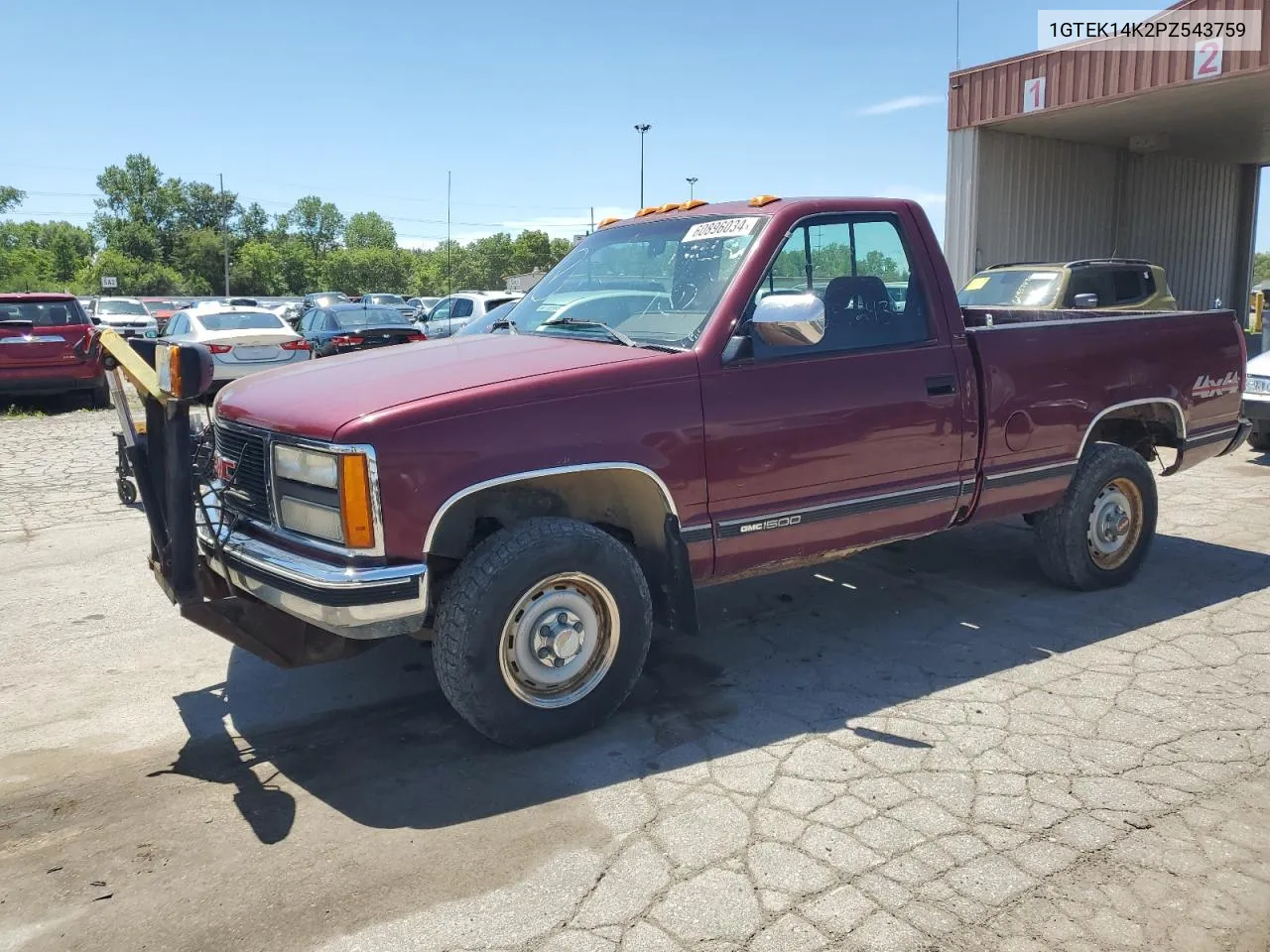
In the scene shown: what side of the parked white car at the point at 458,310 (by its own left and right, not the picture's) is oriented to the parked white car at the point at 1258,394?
back

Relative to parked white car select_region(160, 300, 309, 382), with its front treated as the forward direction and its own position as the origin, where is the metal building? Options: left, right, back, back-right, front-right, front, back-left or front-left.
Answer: back-right

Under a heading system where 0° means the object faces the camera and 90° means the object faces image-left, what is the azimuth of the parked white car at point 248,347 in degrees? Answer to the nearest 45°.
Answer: approximately 135°

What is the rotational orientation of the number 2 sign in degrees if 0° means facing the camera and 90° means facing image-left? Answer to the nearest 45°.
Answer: approximately 45°

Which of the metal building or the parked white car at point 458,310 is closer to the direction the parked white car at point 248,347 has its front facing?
the parked white car

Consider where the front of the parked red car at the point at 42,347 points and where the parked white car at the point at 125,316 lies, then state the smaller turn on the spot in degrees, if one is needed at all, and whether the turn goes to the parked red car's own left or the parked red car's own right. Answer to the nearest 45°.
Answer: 0° — it already faces it

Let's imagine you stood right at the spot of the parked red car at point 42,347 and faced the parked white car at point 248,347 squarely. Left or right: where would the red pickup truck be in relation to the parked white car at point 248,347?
right

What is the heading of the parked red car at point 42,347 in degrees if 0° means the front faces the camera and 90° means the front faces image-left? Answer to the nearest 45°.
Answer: approximately 180°

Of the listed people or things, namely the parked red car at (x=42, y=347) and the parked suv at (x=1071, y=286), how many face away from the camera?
1

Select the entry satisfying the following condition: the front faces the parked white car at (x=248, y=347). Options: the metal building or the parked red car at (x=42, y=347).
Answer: the metal building

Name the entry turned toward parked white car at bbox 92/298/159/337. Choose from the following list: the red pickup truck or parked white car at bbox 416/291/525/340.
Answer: parked white car at bbox 416/291/525/340

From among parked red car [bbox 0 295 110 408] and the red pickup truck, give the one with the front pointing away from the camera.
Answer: the parked red car

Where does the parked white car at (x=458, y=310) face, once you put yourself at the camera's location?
facing away from the viewer and to the left of the viewer
